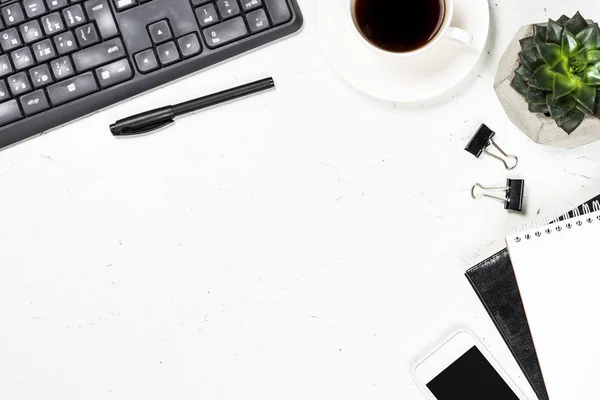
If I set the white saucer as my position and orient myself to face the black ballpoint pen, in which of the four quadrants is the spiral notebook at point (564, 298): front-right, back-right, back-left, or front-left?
back-left

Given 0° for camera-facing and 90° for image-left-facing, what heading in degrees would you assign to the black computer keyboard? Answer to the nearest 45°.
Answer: approximately 0°
